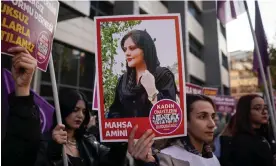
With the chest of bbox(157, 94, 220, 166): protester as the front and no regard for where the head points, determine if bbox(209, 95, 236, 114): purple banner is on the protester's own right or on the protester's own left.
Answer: on the protester's own left

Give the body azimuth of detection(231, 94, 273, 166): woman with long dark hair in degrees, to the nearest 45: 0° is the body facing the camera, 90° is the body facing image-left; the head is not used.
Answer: approximately 315°

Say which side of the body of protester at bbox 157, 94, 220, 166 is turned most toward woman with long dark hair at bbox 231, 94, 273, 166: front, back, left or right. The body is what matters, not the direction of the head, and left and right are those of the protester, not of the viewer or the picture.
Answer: left

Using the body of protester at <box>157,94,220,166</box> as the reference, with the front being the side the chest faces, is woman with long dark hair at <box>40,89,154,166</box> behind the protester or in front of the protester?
behind

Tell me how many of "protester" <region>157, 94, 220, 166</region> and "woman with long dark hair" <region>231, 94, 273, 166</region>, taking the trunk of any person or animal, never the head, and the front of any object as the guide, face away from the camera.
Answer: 0

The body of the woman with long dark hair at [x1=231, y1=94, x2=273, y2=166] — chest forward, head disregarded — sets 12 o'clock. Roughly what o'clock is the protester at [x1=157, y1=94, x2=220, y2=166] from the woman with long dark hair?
The protester is roughly at 2 o'clock from the woman with long dark hair.

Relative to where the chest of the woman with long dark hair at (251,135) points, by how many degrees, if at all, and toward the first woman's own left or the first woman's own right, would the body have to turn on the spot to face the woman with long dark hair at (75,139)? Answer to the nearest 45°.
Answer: approximately 90° to the first woman's own right

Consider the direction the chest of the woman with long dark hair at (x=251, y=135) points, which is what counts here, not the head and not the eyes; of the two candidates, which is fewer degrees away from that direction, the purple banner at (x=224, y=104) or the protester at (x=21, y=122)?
the protester

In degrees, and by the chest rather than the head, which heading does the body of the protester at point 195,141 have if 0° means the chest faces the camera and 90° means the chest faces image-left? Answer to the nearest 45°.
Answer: approximately 315°

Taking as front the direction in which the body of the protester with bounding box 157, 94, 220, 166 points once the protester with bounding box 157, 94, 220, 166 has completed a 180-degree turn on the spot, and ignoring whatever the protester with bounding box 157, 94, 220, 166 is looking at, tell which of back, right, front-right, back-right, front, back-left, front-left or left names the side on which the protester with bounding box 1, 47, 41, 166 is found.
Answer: left
